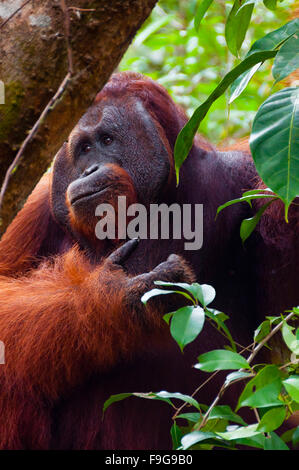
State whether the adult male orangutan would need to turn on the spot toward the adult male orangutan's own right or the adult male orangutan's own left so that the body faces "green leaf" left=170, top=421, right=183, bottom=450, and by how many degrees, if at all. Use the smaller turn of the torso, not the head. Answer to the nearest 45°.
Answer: approximately 45° to the adult male orangutan's own left

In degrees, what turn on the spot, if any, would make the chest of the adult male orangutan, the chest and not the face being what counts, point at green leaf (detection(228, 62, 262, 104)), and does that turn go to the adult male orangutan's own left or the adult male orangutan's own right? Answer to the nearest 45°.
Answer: approximately 45° to the adult male orangutan's own left

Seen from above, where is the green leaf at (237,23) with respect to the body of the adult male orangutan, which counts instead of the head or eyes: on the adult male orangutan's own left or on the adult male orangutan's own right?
on the adult male orangutan's own left

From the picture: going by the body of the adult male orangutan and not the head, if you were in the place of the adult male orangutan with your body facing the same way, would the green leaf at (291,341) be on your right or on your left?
on your left

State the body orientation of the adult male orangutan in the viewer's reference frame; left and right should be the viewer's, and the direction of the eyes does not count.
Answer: facing the viewer and to the left of the viewer

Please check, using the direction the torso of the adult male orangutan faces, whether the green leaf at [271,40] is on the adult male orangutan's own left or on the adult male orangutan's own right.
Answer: on the adult male orangutan's own left

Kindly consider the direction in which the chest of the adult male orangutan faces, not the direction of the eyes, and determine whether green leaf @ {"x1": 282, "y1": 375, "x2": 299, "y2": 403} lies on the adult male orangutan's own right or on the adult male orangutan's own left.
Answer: on the adult male orangutan's own left

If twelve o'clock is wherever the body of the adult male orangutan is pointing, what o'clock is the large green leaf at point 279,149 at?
The large green leaf is roughly at 10 o'clock from the adult male orangutan.

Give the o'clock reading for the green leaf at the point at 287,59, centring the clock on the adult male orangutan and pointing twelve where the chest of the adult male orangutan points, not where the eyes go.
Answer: The green leaf is roughly at 10 o'clock from the adult male orangutan.

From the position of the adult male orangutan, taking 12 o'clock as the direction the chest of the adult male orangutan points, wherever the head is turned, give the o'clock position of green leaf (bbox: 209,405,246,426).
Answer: The green leaf is roughly at 10 o'clock from the adult male orangutan.

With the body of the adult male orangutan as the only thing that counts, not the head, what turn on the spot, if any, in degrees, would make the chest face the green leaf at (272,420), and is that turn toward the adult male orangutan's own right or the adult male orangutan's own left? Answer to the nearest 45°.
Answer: approximately 45° to the adult male orangutan's own left

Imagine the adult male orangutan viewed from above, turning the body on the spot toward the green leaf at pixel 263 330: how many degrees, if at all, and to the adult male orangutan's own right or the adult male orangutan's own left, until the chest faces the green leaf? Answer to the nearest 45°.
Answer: approximately 90° to the adult male orangutan's own left

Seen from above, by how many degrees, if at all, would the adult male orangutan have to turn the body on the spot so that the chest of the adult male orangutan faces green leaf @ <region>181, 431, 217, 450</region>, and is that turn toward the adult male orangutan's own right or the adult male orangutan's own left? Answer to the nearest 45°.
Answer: approximately 45° to the adult male orangutan's own left
